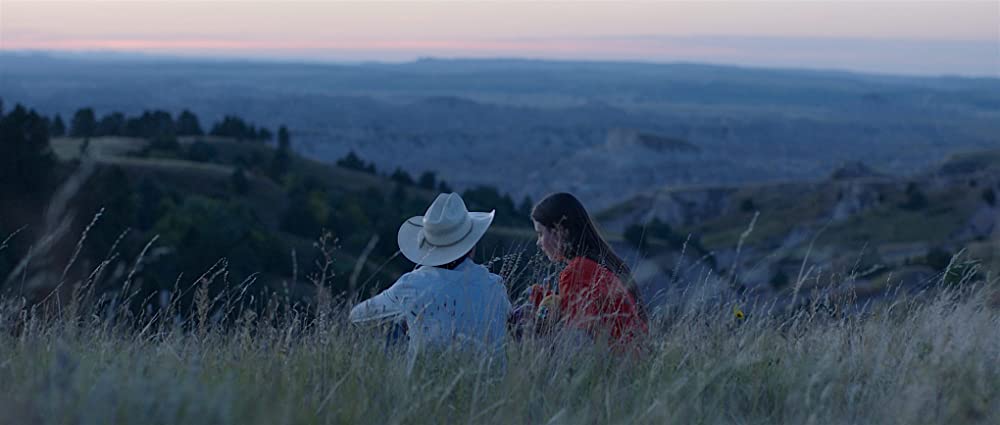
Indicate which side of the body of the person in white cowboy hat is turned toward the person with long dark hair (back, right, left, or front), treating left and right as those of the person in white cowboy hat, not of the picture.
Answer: right

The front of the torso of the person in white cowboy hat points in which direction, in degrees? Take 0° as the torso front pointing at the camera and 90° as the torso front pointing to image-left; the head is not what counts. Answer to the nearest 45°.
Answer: approximately 180°

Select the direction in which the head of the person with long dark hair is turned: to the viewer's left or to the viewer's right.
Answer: to the viewer's left
